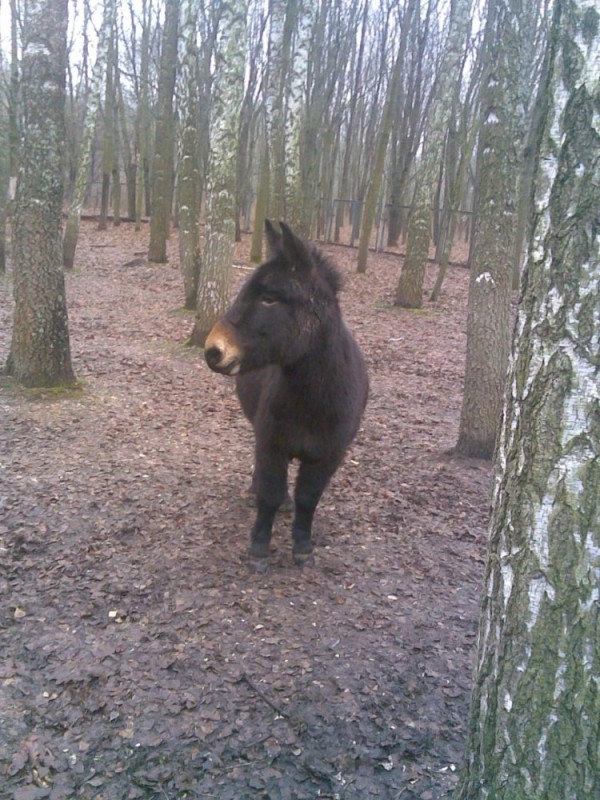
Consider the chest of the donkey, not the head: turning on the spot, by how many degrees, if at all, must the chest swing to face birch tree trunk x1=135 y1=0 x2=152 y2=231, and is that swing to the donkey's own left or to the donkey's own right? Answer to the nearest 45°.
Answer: approximately 180°

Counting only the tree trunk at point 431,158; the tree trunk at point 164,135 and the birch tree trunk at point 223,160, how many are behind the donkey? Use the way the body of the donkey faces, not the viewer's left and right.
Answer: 3

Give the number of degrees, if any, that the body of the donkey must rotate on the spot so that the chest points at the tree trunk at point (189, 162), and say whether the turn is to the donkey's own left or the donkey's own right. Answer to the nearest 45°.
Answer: approximately 180°

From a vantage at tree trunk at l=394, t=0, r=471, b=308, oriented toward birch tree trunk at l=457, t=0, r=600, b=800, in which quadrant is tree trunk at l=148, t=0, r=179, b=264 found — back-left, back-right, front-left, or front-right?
back-right

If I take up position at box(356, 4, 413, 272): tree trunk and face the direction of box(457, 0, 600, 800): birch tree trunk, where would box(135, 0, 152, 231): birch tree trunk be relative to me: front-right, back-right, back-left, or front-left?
back-right

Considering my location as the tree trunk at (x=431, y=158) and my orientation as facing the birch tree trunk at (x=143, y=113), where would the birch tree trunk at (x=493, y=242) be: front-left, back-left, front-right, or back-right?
back-left

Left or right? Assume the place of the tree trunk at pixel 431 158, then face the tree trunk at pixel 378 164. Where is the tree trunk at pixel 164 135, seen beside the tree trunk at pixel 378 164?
left

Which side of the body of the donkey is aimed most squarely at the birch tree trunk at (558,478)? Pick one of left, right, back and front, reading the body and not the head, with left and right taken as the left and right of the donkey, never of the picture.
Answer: front

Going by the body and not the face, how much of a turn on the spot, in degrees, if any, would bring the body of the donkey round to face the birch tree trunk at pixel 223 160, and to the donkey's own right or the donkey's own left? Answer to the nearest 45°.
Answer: approximately 180°

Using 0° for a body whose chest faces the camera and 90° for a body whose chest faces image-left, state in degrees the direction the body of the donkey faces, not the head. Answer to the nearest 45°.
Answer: approximately 0°

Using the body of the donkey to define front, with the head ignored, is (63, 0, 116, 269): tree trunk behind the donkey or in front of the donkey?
behind

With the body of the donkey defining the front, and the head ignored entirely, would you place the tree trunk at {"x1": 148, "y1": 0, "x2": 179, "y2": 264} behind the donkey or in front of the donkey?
behind
